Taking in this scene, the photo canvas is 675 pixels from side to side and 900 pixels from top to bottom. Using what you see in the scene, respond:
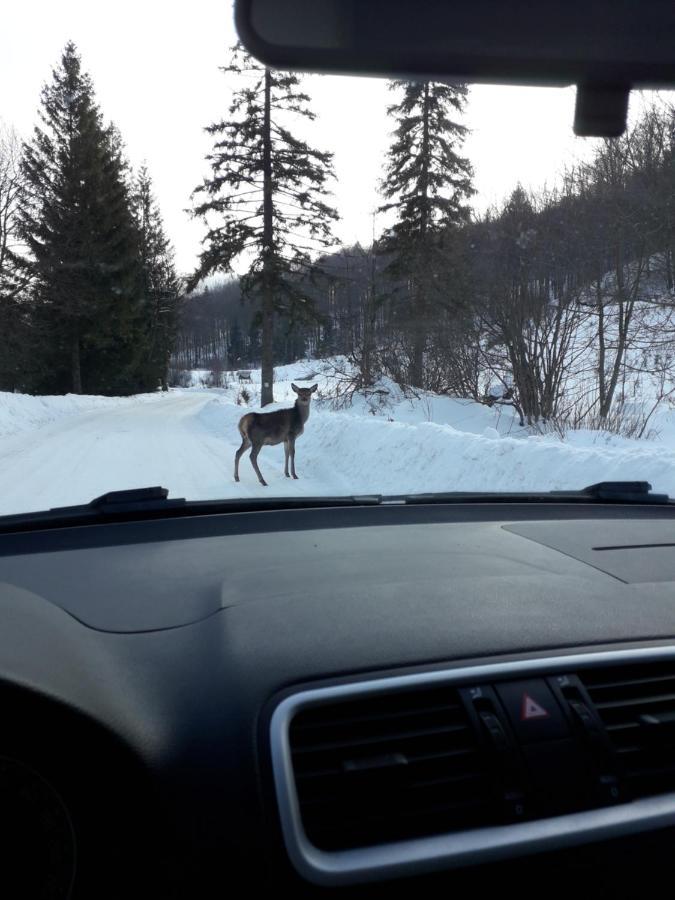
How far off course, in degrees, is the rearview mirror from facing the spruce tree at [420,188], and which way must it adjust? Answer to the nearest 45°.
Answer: approximately 180°

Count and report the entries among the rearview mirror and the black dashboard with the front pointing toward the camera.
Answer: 2

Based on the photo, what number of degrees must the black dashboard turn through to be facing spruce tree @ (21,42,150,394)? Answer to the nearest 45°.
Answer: approximately 180°

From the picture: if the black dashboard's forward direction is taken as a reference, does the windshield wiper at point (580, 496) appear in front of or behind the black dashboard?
behind

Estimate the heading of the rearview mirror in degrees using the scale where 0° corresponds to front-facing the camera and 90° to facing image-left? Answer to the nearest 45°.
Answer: approximately 0°

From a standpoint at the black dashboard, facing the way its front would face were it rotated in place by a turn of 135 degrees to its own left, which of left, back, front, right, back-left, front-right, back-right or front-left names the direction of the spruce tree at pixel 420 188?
front-left

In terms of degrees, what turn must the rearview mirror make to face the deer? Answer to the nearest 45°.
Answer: approximately 180°

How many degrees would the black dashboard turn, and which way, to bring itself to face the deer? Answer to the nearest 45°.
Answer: approximately 180°
